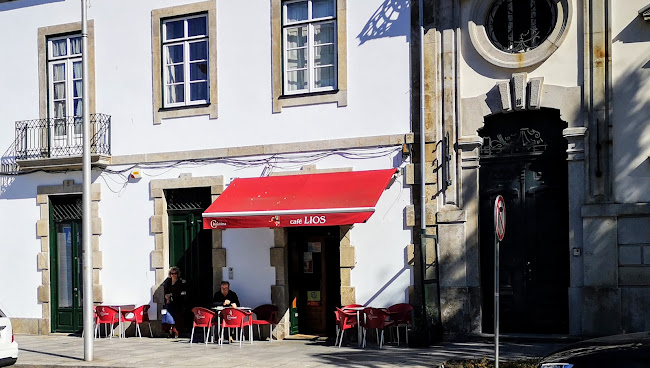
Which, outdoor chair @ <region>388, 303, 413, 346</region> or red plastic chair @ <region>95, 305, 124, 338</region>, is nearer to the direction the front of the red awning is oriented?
the outdoor chair

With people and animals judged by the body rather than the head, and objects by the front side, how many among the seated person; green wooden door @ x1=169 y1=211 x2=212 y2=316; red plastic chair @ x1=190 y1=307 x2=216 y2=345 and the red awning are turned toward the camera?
3

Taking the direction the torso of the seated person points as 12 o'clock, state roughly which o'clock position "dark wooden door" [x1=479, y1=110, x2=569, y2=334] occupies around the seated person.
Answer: The dark wooden door is roughly at 10 o'clock from the seated person.

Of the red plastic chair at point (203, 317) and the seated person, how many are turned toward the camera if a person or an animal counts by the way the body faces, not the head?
1

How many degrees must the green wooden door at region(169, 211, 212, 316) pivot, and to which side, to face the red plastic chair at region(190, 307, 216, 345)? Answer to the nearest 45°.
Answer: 0° — it already faces it

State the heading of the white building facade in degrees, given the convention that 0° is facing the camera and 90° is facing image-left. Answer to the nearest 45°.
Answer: approximately 0°

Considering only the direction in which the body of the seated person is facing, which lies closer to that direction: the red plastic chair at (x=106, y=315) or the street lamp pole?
the street lamp pole
